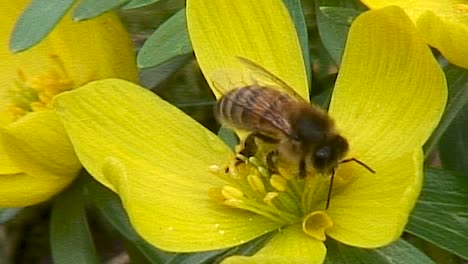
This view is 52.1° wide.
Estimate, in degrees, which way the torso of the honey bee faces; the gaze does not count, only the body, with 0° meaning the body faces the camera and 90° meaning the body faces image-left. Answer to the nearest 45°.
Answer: approximately 315°

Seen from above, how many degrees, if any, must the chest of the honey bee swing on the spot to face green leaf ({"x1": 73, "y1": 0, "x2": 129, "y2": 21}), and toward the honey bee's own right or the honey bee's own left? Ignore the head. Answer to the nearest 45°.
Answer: approximately 180°

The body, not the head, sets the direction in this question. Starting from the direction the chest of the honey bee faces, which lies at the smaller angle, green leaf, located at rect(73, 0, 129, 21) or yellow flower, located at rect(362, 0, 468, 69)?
the yellow flower

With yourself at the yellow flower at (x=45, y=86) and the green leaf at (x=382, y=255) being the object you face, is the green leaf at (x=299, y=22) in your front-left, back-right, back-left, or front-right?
front-left

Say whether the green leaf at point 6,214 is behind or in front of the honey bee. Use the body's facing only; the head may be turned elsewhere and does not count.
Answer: behind

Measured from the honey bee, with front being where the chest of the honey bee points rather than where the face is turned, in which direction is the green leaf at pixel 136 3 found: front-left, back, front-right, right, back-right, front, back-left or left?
back

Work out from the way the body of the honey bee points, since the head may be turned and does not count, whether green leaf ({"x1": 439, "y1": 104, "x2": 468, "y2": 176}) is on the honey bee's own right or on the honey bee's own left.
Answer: on the honey bee's own left
